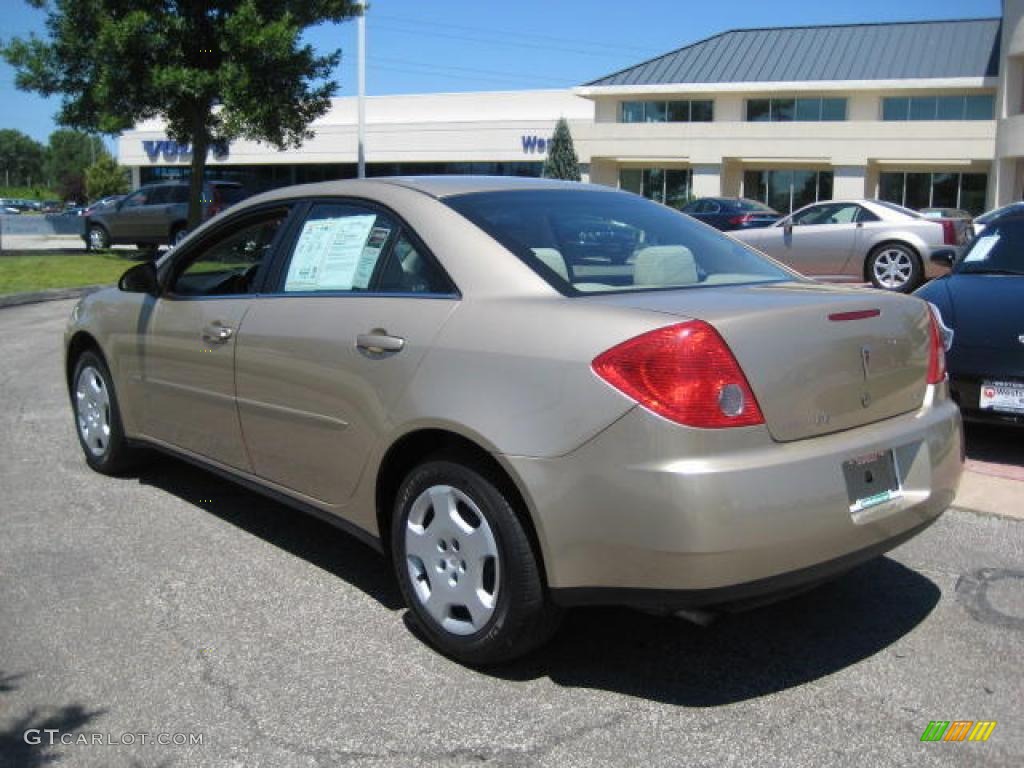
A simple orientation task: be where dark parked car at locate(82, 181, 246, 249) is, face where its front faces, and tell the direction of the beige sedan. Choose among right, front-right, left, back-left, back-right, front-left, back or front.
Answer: left

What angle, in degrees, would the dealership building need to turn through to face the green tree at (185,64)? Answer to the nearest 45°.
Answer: approximately 45° to its right

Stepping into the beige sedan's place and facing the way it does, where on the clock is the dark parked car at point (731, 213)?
The dark parked car is roughly at 2 o'clock from the beige sedan.

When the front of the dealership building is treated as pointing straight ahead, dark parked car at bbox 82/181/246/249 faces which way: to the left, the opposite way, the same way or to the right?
to the right

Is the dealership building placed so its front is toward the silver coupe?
yes

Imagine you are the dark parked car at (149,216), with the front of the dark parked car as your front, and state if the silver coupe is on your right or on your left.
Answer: on your left

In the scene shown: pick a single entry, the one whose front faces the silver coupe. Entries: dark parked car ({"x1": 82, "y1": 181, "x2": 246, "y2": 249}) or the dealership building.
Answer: the dealership building

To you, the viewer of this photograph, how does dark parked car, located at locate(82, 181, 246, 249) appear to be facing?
facing to the left of the viewer

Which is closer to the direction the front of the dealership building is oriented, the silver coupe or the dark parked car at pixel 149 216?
the silver coupe

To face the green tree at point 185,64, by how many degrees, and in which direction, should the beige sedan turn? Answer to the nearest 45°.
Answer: approximately 45° to its right

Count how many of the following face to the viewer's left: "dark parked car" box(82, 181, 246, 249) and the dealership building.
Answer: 1

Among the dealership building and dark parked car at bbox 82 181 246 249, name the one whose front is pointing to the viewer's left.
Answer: the dark parked car

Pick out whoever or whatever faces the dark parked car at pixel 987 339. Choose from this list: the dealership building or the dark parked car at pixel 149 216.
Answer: the dealership building

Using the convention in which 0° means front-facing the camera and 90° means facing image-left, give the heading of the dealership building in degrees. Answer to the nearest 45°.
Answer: approximately 0°

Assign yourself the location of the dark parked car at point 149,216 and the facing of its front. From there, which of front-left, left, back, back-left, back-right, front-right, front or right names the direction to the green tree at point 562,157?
back-right

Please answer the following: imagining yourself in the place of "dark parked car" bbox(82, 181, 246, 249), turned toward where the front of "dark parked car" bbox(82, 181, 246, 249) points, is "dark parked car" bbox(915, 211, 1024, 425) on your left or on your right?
on your left
